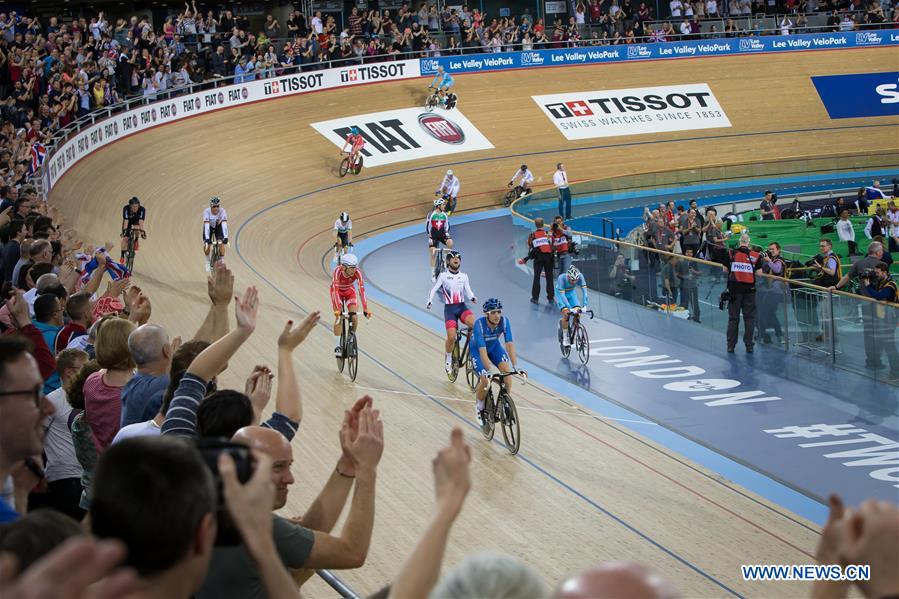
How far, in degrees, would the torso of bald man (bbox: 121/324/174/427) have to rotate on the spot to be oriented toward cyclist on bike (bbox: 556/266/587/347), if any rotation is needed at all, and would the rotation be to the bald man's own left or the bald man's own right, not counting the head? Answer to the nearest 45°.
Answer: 0° — they already face them

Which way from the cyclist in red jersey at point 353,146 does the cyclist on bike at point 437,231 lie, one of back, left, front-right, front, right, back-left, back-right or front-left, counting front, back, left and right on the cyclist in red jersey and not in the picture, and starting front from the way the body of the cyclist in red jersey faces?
front-left

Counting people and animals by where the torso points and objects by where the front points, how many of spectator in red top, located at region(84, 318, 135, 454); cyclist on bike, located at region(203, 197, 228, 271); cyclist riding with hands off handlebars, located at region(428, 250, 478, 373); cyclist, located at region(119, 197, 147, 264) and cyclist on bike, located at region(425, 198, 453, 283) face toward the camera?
4

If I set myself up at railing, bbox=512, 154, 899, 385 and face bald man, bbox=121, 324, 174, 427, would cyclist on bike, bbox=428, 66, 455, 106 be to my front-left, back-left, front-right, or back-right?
back-right

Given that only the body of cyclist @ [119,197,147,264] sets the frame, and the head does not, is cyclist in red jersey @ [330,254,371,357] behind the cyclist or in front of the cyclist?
in front

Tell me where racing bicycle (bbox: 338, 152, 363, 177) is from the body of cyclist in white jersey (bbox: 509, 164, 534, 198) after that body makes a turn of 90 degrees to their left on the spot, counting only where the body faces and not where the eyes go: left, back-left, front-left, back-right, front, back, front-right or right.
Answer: back-right

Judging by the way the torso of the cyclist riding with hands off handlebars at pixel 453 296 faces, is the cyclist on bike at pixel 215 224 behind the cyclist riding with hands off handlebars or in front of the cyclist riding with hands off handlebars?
behind

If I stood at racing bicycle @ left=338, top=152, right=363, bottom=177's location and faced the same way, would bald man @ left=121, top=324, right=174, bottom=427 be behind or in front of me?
in front

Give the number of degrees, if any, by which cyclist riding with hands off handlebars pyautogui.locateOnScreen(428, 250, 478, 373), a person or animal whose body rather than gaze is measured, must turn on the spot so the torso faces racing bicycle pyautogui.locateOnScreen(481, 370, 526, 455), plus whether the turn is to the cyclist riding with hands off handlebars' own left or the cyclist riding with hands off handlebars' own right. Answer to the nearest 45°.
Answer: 0° — they already face it
